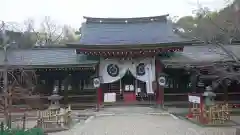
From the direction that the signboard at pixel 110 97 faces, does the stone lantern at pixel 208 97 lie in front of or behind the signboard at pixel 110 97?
in front

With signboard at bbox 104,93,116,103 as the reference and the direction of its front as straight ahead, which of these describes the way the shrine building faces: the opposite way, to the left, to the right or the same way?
the same way

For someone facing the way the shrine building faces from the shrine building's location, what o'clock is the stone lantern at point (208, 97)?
The stone lantern is roughly at 11 o'clock from the shrine building.

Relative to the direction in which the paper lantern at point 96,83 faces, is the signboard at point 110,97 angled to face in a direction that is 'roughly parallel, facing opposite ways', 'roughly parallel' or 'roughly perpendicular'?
roughly parallel

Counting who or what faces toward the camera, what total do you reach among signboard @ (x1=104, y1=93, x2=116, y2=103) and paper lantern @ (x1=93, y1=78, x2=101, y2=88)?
2

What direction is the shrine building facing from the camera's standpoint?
toward the camera

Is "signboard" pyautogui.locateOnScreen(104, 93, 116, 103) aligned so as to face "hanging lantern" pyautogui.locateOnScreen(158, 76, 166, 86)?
no

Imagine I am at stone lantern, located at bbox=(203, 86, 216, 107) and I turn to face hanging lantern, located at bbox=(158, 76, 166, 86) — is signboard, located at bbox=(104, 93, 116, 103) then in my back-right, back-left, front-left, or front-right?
front-left

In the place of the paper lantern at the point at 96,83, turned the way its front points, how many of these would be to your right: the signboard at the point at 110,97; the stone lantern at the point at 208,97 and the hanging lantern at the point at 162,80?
0

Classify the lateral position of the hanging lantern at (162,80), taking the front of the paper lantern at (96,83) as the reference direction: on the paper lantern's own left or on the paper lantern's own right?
on the paper lantern's own left

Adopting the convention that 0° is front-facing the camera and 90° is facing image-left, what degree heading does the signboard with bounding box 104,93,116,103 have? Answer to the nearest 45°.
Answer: approximately 0°
